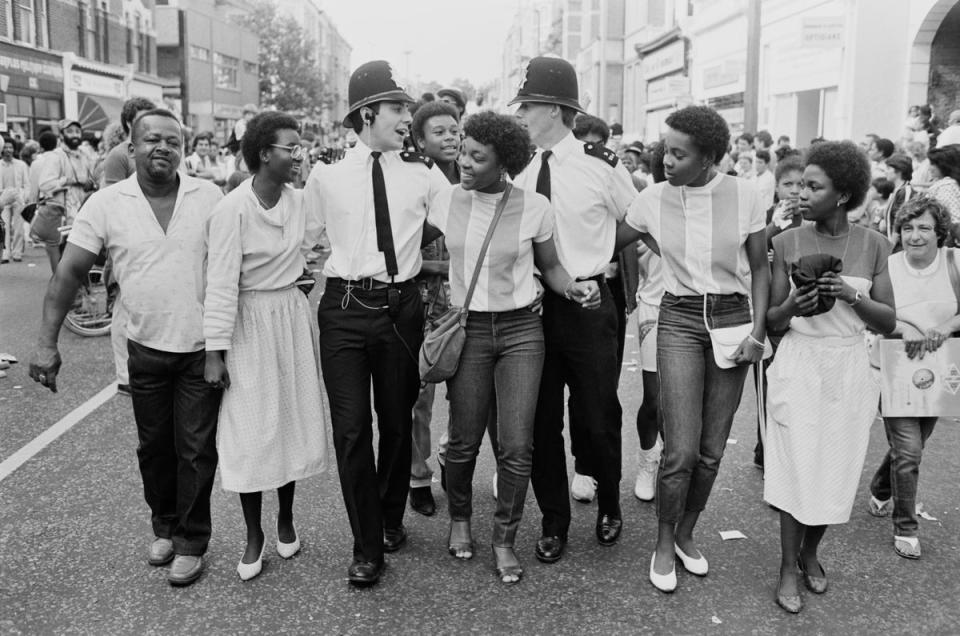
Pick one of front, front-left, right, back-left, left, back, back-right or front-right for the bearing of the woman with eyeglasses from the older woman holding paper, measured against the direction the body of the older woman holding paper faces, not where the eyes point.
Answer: front-right

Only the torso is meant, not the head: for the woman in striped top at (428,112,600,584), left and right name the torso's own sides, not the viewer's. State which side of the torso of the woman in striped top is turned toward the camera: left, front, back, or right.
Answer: front

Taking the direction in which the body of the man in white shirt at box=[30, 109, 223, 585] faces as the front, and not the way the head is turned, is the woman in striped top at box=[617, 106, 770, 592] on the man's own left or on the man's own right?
on the man's own left

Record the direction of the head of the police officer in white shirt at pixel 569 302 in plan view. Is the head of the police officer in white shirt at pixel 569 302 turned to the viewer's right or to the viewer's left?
to the viewer's left

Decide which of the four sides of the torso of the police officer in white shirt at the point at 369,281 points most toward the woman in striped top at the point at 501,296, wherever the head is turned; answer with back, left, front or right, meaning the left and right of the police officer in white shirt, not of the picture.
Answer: left

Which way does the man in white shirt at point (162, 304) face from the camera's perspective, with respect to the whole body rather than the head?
toward the camera

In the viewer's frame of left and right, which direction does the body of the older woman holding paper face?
facing the viewer

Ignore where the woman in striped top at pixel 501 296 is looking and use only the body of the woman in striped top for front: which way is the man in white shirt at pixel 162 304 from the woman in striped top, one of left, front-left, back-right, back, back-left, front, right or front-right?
right
